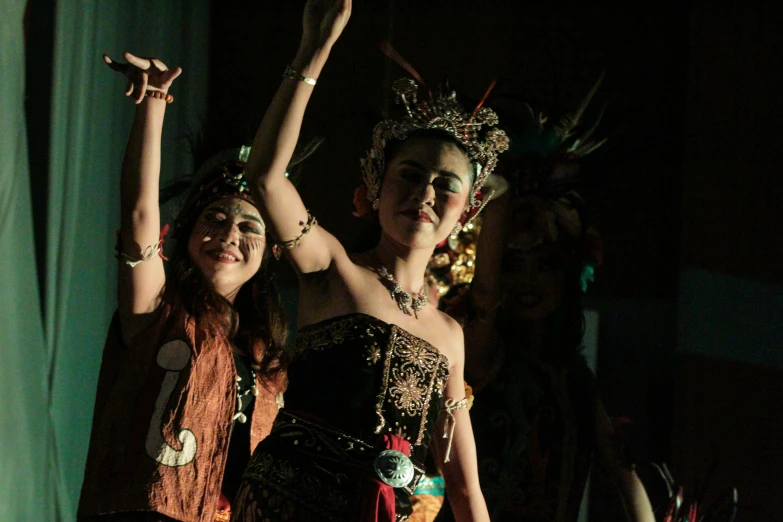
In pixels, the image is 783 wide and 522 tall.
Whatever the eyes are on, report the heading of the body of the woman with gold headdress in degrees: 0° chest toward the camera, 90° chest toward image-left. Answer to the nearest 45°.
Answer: approximately 315°

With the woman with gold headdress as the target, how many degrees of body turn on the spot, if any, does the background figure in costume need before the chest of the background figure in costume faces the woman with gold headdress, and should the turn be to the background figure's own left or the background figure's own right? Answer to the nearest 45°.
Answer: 0° — they already face them

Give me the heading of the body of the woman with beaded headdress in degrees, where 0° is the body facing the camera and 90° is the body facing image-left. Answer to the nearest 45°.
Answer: approximately 315°

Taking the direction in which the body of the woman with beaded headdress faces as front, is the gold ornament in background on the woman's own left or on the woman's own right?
on the woman's own left

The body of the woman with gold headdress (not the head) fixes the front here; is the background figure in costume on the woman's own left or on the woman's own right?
on the woman's own left
